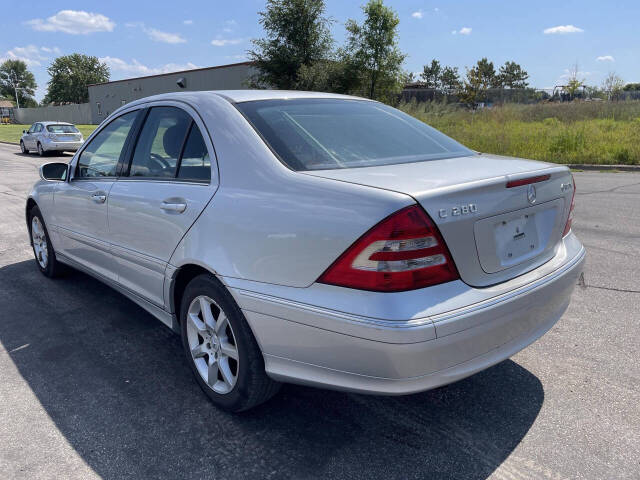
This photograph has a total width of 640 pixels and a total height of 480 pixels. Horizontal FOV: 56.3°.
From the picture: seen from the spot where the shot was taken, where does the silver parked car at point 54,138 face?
facing away from the viewer and to the left of the viewer

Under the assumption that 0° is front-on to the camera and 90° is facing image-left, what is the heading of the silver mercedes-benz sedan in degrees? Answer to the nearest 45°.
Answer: approximately 135°

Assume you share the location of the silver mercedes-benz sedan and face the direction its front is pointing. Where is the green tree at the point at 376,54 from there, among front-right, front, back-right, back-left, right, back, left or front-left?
front-right

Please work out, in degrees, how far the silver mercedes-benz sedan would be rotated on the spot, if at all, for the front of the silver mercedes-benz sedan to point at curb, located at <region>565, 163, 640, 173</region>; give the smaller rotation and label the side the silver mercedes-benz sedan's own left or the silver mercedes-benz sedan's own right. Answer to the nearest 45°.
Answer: approximately 90° to the silver mercedes-benz sedan's own right

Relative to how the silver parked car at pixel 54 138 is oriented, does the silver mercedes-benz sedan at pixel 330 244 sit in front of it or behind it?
behind
